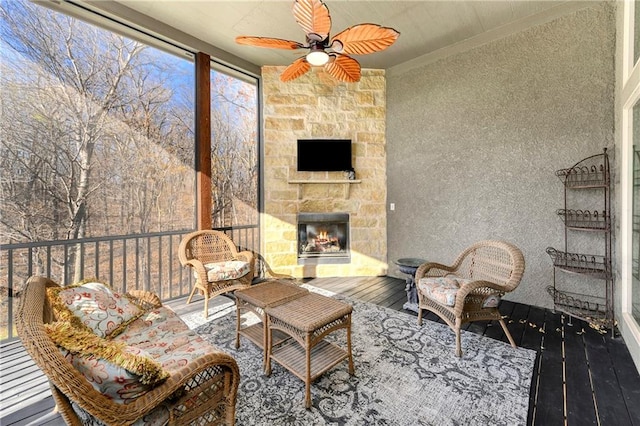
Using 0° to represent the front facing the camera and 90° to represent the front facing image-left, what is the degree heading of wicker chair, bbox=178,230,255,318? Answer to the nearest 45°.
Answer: approximately 315°

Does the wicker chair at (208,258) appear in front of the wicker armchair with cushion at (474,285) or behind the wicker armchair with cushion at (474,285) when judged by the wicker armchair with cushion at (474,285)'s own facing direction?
in front

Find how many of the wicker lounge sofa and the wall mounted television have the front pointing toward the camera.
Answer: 1

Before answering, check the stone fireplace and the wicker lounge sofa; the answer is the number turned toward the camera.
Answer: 1

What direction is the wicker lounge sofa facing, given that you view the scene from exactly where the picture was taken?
facing away from the viewer and to the right of the viewer

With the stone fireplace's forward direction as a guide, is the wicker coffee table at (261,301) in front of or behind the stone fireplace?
in front

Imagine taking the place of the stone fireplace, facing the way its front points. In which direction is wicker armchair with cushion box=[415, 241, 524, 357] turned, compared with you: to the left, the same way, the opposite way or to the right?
to the right
